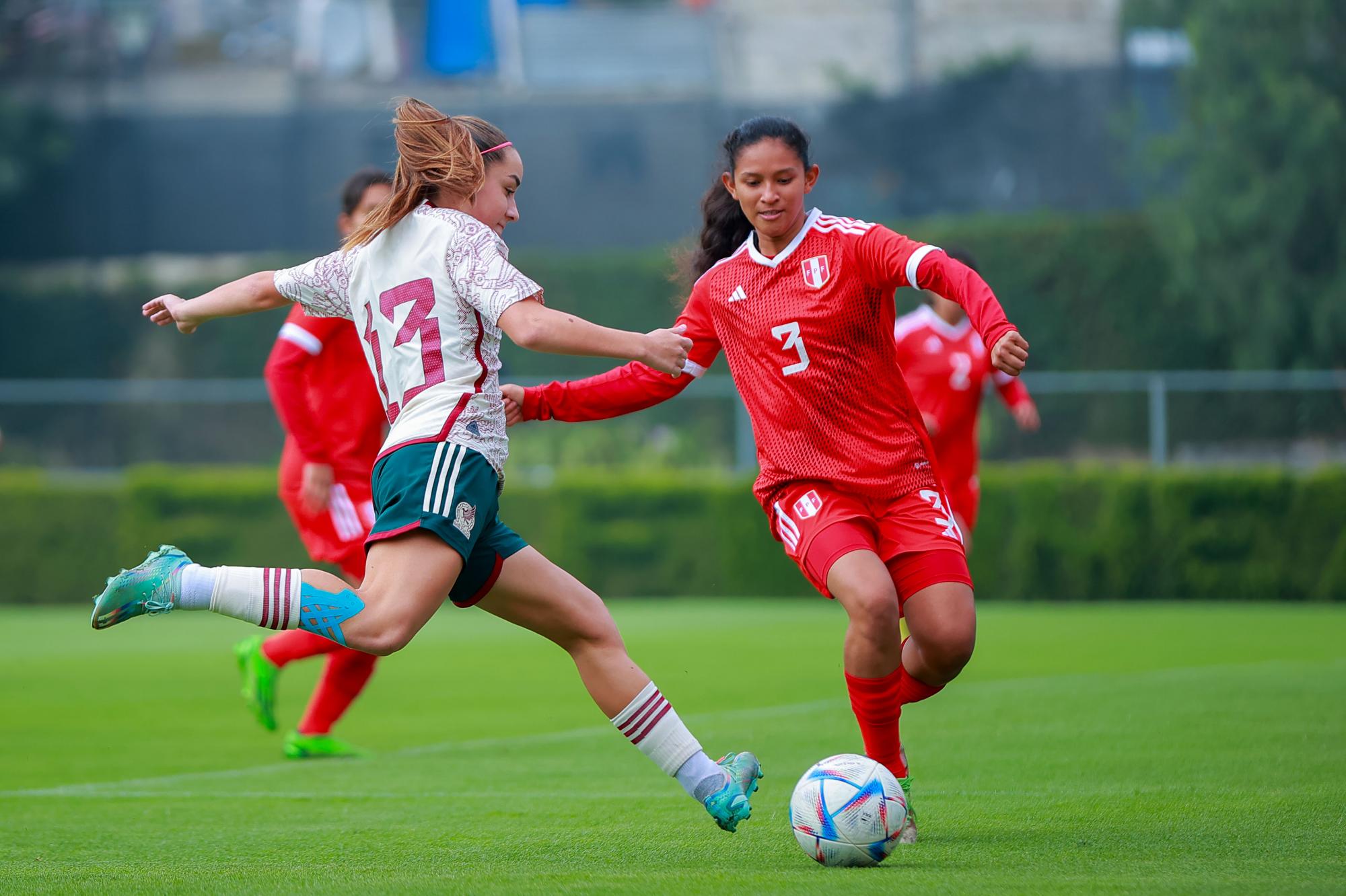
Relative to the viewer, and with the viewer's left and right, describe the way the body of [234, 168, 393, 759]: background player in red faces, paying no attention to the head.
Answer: facing to the right of the viewer

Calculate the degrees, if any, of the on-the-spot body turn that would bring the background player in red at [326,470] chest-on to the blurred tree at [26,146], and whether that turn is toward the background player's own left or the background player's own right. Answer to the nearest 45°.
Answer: approximately 90° to the background player's own left

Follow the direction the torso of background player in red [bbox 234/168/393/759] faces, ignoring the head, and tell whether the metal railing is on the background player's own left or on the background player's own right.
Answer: on the background player's own left

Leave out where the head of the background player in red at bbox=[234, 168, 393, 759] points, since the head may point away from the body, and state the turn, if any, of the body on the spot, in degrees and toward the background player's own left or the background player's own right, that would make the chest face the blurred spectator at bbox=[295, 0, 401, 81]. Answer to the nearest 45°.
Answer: approximately 90° to the background player's own left

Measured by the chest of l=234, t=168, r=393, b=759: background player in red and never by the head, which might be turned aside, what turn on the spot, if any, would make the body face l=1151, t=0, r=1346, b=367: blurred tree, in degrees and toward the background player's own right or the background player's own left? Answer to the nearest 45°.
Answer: approximately 45° to the background player's own left

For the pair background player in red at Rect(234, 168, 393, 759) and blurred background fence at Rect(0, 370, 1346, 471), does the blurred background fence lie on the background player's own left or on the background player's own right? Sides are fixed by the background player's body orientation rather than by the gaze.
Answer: on the background player's own left

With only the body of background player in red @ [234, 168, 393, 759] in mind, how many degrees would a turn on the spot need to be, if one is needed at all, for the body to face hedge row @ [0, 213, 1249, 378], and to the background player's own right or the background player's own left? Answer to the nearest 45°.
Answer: approximately 45° to the background player's own left
